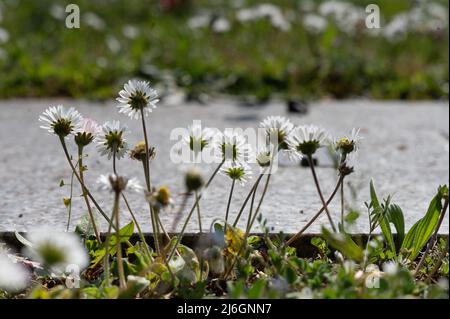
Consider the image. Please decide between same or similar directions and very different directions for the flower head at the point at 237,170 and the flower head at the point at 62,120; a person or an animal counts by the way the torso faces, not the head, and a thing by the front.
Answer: same or similar directions

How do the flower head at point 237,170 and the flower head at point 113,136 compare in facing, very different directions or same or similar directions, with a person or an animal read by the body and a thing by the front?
same or similar directions

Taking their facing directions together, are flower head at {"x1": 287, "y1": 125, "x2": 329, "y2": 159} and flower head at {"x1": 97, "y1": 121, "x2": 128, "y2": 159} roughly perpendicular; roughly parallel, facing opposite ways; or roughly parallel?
roughly parallel
